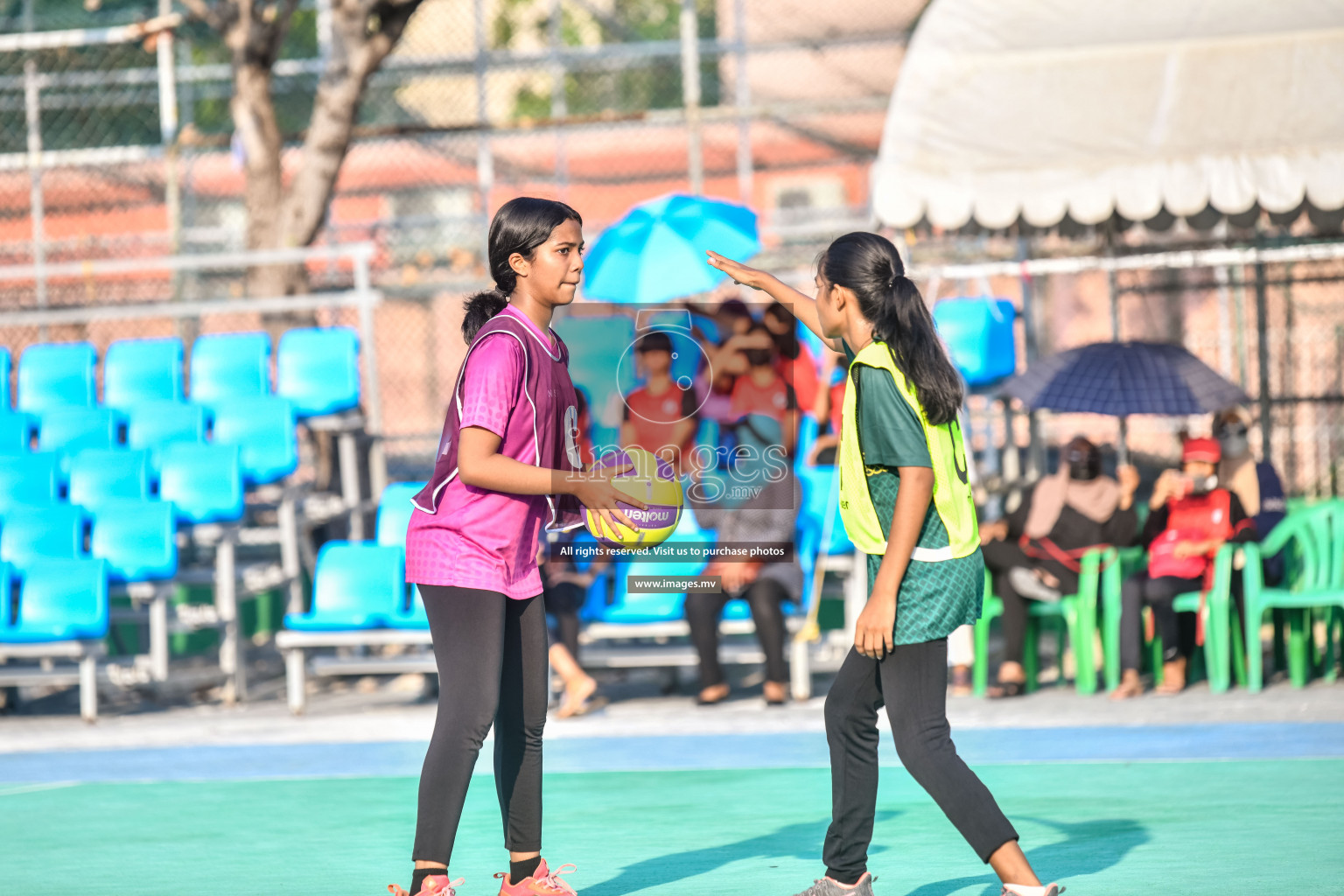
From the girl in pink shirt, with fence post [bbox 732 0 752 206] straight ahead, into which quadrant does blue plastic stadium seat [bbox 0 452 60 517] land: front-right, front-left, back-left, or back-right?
front-left

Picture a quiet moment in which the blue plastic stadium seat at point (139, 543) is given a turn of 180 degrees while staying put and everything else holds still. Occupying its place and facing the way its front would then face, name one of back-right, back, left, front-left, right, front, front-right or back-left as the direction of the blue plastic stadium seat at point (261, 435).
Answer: front-right

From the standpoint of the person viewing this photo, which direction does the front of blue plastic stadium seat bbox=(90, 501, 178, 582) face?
facing the viewer

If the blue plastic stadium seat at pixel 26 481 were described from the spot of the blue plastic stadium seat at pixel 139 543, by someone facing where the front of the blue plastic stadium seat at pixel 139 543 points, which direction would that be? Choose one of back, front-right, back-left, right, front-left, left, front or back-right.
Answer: back-right

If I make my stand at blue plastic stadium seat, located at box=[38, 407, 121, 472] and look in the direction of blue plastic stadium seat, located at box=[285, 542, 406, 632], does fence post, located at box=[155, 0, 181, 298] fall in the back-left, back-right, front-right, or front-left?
back-left

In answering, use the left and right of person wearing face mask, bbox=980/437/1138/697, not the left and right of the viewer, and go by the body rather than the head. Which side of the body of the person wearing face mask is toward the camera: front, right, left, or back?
front

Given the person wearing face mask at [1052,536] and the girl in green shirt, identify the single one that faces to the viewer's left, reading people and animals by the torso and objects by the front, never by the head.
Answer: the girl in green shirt

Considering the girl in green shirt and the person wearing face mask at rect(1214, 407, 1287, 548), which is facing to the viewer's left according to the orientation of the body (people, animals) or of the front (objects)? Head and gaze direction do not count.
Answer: the girl in green shirt

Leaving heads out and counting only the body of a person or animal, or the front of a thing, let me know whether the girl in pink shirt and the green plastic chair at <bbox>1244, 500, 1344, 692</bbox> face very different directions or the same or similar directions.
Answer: very different directions

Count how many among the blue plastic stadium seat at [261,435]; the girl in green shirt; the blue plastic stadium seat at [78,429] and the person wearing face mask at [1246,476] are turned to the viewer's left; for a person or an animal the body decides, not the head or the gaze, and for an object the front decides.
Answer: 1

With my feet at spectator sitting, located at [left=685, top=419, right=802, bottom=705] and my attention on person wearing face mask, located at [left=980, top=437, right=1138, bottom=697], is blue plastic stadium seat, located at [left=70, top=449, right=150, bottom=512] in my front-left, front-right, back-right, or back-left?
back-left

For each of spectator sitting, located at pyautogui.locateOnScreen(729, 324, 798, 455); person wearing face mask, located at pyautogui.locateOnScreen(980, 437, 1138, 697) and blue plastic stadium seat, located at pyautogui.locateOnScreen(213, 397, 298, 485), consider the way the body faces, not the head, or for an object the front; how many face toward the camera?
3

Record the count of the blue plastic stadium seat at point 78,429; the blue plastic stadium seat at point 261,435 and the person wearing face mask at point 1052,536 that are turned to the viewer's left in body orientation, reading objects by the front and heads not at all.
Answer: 0

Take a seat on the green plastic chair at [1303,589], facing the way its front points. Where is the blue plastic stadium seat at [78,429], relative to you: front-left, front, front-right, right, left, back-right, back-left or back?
front-right

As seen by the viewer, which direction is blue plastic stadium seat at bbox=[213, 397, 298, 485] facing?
toward the camera

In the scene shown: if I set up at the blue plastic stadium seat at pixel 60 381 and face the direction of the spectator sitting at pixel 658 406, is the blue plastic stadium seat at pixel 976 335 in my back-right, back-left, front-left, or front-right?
front-left

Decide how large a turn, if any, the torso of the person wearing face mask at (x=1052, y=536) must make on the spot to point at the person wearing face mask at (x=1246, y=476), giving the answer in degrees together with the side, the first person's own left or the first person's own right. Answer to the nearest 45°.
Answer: approximately 135° to the first person's own left

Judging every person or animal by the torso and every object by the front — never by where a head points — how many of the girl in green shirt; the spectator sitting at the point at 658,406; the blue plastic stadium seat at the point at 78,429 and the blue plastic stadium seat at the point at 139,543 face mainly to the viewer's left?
1
